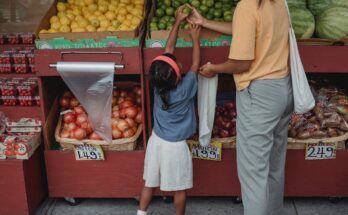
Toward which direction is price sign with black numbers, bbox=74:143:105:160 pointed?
toward the camera

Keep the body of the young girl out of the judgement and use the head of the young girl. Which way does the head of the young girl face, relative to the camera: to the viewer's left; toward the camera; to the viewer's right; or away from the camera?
away from the camera

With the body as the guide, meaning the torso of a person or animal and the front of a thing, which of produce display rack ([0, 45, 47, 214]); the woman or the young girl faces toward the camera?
the produce display rack

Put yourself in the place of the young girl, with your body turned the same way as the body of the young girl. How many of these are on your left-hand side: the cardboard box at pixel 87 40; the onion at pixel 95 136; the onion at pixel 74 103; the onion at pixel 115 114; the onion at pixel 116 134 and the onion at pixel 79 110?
6

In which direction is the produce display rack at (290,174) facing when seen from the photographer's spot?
facing the viewer

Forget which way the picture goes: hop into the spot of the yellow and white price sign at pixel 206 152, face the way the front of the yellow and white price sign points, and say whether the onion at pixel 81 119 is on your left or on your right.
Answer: on your right

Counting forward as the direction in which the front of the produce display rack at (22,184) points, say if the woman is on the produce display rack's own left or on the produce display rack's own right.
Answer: on the produce display rack's own left
